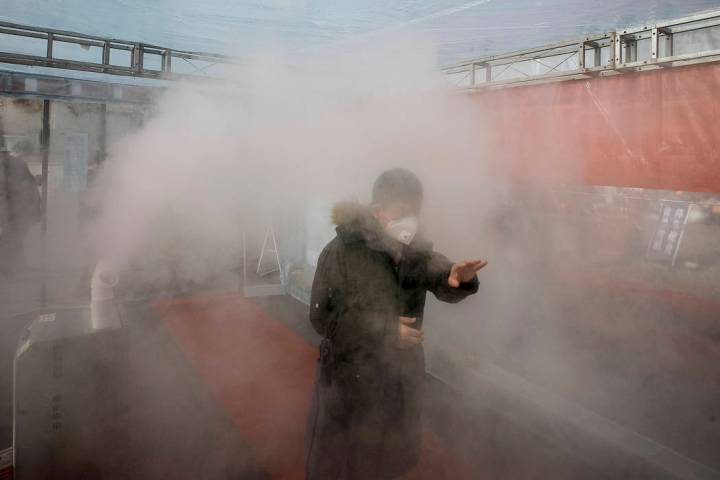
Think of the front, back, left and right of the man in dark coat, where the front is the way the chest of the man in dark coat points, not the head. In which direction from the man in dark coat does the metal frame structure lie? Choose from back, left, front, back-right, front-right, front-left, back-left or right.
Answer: back

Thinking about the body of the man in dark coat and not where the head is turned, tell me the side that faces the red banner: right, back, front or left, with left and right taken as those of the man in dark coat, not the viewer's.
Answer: left

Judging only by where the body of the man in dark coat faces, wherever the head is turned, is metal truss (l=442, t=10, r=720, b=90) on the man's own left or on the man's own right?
on the man's own left

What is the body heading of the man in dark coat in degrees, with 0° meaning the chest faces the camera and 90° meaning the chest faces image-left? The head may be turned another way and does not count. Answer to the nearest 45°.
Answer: approximately 315°

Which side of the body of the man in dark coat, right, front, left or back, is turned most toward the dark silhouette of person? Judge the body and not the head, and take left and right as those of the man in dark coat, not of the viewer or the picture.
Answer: back
